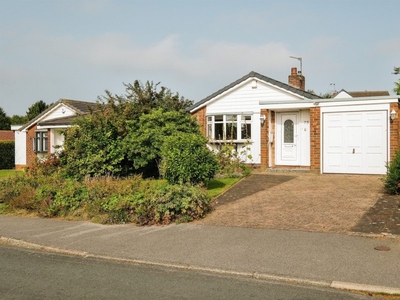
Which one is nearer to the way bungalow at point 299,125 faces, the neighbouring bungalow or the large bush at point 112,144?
the large bush

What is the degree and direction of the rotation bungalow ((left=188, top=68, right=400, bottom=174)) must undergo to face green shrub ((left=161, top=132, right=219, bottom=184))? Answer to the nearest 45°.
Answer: approximately 45° to its right

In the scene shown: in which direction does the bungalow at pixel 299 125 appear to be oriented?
toward the camera

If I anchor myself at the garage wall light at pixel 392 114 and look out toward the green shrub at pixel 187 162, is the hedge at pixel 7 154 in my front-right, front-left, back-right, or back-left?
front-right

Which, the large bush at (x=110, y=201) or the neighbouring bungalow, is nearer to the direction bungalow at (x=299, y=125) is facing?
the large bush

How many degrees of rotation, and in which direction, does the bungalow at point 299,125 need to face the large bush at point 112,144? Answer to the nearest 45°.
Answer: approximately 45° to its right

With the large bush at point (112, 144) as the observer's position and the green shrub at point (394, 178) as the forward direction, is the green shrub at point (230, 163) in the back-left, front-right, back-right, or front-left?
front-left

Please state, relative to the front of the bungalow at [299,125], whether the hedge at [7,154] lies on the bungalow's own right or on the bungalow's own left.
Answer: on the bungalow's own right

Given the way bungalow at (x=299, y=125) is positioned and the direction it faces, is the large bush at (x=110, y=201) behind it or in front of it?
in front

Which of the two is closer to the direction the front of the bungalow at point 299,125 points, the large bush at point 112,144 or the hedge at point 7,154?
the large bush

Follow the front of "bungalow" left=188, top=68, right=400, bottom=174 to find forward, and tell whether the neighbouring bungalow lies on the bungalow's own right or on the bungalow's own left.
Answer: on the bungalow's own right

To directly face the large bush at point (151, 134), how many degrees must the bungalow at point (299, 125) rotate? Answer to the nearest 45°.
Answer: approximately 45° to its right
